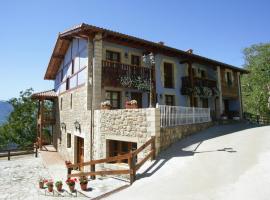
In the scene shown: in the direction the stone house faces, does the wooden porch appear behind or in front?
behind

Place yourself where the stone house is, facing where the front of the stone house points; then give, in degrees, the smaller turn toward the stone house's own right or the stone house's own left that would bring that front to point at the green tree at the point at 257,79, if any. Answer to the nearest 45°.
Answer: approximately 90° to the stone house's own left

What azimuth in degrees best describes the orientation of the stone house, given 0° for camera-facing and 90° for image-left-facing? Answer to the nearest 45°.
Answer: approximately 315°

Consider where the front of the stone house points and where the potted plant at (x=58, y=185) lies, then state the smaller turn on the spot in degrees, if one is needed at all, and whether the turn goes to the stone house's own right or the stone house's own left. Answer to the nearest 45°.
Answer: approximately 45° to the stone house's own right

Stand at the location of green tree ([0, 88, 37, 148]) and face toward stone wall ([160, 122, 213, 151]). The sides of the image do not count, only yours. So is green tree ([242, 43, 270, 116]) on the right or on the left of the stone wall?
left

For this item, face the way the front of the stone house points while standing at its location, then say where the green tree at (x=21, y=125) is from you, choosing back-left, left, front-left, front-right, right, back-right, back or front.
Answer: back

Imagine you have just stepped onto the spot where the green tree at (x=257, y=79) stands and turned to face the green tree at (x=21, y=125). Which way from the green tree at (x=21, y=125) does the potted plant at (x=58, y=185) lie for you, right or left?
left
